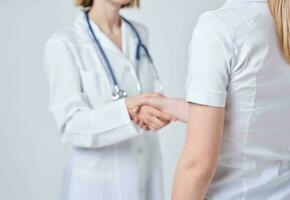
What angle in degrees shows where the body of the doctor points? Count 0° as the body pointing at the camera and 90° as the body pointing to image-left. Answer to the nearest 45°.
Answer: approximately 315°

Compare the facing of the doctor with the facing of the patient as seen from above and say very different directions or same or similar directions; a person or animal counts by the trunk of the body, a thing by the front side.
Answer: very different directions

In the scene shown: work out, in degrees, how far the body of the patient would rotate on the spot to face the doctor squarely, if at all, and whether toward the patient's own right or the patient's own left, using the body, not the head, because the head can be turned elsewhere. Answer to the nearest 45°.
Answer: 0° — they already face them

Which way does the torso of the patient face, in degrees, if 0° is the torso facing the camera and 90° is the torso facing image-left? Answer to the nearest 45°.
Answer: approximately 135°
